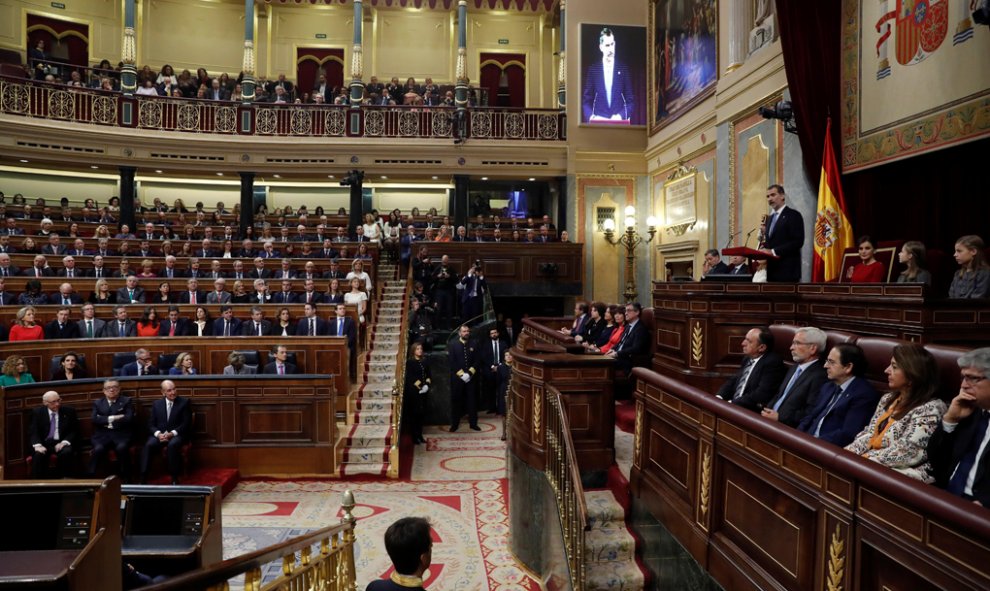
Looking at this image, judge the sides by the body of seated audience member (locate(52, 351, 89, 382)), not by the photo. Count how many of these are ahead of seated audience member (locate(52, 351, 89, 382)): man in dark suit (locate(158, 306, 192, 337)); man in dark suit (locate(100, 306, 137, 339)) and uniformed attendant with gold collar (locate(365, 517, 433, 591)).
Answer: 1

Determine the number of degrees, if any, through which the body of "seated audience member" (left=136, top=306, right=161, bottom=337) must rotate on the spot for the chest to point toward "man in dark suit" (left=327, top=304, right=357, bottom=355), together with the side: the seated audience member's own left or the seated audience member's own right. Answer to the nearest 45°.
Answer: approximately 45° to the seated audience member's own left

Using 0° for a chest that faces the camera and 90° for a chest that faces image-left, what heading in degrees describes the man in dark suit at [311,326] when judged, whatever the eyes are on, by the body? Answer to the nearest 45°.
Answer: approximately 0°

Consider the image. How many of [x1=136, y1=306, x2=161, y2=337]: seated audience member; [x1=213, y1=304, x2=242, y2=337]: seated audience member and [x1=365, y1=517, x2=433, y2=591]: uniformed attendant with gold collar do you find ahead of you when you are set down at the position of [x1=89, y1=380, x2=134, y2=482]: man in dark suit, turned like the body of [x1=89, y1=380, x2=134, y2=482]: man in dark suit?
1

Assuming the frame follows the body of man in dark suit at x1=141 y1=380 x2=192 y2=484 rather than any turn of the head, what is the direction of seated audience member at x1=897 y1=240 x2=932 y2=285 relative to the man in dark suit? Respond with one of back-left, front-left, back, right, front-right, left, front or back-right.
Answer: front-left

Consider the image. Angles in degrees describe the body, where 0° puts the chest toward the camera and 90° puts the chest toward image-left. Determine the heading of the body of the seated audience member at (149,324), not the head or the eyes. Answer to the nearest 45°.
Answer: approximately 315°

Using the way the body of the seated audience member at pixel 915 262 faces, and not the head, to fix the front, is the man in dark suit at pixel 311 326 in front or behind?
in front

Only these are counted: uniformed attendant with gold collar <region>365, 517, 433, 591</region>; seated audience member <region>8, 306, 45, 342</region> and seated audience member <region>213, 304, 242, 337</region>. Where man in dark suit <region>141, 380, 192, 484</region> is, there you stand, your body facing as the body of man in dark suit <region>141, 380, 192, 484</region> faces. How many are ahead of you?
1

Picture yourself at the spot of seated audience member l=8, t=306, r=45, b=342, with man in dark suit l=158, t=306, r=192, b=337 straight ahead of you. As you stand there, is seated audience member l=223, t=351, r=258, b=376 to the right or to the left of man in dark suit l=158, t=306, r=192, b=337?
right

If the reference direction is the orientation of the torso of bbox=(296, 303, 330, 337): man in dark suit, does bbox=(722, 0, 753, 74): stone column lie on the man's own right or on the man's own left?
on the man's own left

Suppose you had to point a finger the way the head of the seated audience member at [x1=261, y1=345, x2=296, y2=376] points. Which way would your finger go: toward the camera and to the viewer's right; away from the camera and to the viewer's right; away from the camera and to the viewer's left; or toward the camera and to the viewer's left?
toward the camera and to the viewer's right

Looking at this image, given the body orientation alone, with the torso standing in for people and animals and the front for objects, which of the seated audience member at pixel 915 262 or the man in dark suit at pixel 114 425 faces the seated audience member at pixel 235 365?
the seated audience member at pixel 915 262

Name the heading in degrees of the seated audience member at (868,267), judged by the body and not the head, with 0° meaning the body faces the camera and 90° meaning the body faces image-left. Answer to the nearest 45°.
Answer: approximately 45°

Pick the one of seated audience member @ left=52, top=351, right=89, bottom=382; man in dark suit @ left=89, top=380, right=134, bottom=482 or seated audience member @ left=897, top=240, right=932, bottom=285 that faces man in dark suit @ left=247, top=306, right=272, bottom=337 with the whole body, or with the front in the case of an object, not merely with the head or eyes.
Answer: seated audience member @ left=897, top=240, right=932, bottom=285

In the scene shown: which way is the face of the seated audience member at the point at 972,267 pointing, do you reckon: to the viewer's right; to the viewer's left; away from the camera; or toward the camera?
to the viewer's left
